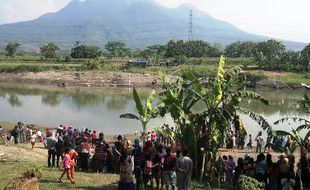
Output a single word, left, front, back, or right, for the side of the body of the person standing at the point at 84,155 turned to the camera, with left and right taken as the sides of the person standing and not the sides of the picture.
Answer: back

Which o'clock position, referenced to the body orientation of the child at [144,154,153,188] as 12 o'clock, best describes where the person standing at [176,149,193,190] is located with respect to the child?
The person standing is roughly at 4 o'clock from the child.

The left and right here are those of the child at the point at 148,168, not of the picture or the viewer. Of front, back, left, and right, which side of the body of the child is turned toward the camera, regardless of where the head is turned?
back

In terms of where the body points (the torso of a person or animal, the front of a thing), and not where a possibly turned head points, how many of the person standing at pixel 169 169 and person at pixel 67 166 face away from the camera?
1

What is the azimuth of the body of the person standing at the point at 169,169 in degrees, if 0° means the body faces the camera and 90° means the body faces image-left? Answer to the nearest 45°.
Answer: approximately 180°

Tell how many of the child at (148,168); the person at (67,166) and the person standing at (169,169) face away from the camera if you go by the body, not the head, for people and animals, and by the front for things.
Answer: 2

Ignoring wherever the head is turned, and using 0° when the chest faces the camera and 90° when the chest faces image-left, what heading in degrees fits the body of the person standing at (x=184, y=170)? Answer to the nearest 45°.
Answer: approximately 180°

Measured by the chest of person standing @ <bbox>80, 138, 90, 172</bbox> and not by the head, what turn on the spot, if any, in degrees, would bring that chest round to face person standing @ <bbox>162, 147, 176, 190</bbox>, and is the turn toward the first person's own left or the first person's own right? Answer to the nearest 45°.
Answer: approximately 135° to the first person's own right
